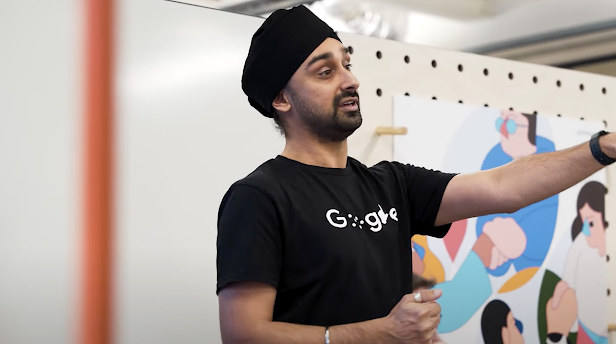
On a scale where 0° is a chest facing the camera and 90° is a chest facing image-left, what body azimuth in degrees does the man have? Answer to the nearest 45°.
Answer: approximately 315°

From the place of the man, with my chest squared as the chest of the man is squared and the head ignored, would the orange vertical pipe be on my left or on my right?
on my right

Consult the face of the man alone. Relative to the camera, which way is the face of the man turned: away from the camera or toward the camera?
toward the camera

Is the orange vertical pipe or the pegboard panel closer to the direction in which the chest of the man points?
the orange vertical pipe

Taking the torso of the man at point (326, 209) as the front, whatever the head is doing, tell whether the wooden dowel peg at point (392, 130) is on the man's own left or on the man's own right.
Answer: on the man's own left

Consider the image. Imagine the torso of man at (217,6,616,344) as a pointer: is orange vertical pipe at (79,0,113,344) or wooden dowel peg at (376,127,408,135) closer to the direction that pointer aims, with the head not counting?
the orange vertical pipe

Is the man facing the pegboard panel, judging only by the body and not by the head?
no
